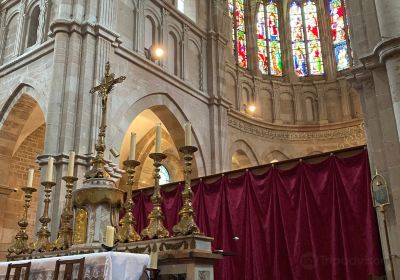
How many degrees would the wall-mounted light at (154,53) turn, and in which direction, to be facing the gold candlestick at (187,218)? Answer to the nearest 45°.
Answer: approximately 90° to its right

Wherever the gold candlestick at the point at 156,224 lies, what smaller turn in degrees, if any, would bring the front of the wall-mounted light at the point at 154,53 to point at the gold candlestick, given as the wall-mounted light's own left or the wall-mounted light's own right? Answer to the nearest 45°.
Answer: approximately 90° to the wall-mounted light's own right

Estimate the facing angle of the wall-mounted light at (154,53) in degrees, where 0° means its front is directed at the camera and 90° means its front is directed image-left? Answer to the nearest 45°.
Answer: approximately 270°

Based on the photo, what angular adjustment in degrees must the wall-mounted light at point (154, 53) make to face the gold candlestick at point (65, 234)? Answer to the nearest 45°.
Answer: approximately 90° to its right

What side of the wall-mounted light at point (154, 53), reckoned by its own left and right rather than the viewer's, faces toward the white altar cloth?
right
